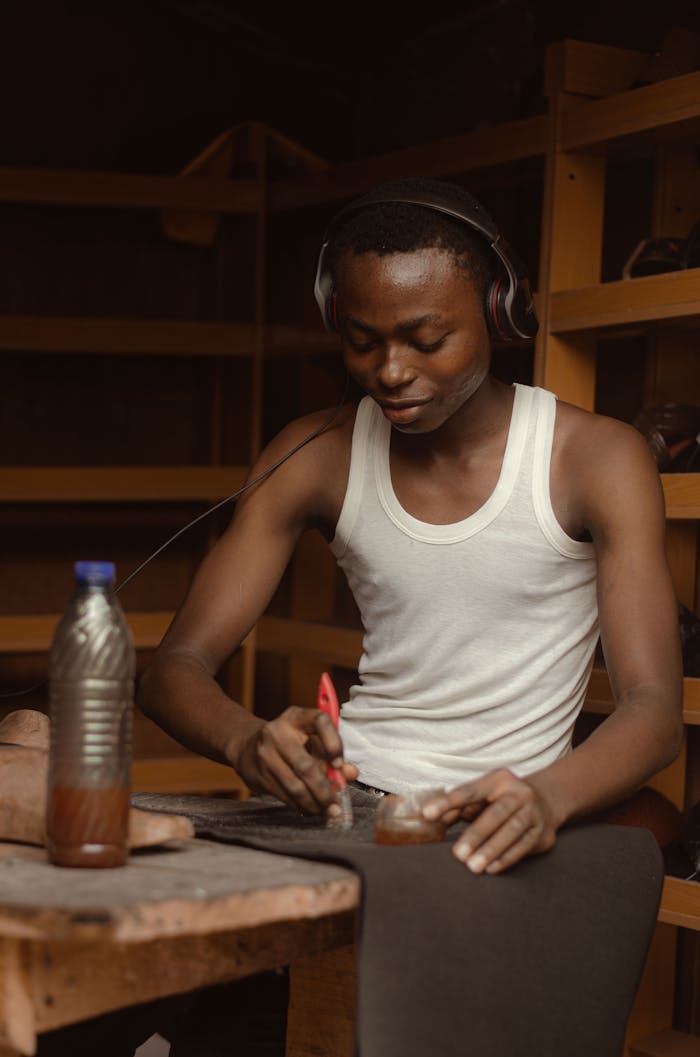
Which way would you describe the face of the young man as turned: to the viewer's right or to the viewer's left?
to the viewer's left

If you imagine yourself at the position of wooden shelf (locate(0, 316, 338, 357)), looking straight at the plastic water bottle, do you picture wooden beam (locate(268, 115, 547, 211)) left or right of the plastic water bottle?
left

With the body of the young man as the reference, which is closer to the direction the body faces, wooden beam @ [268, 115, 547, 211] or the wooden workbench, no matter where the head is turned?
the wooden workbench

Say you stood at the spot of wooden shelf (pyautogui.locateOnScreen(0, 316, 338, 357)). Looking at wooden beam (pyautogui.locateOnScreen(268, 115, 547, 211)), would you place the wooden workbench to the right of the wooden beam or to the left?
right

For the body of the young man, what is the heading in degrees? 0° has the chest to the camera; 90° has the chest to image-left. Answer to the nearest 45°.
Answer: approximately 0°

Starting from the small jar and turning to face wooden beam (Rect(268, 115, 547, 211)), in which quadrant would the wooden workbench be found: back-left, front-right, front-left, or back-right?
back-left

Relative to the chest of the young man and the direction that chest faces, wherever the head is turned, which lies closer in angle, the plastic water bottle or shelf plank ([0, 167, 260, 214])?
the plastic water bottle

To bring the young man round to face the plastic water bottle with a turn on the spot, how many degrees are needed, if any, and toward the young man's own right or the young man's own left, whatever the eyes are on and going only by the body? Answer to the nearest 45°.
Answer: approximately 45° to the young man's own right

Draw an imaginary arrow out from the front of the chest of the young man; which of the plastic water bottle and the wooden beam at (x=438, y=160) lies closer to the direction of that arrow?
the plastic water bottle

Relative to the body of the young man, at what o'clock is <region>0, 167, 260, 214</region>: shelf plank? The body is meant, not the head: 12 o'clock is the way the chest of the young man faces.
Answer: The shelf plank is roughly at 5 o'clock from the young man.

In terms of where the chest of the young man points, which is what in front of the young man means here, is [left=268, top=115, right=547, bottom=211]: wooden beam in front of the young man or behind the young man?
behind
